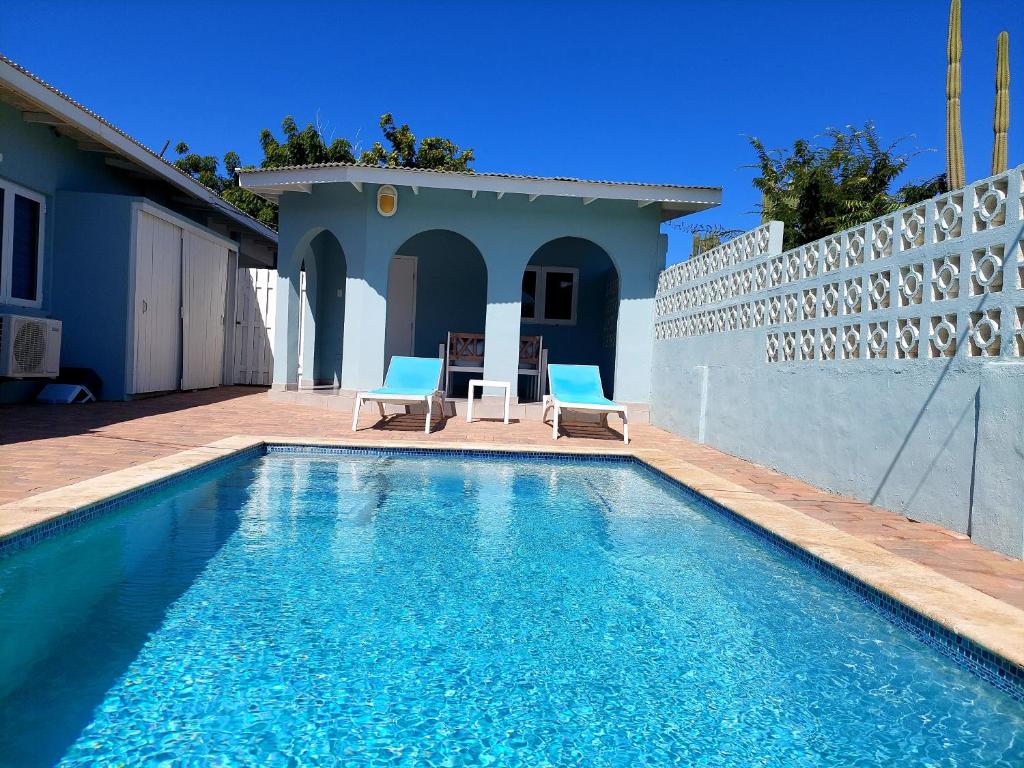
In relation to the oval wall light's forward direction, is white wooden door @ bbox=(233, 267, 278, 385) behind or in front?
behind

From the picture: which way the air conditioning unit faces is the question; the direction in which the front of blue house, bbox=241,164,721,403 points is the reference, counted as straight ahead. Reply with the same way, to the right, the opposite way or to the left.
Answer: to the left

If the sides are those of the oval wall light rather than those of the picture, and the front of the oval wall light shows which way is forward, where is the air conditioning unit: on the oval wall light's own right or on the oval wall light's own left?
on the oval wall light's own right

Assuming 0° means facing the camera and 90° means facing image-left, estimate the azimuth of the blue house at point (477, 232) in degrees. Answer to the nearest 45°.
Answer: approximately 0°

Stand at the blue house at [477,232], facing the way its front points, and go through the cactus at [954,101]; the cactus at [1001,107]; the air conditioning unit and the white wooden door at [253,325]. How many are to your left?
2

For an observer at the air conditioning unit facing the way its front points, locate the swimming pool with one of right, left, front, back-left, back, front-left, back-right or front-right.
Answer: front-right

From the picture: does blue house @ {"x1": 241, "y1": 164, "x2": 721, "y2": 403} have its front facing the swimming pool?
yes

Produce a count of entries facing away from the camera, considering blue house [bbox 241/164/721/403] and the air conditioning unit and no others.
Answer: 0

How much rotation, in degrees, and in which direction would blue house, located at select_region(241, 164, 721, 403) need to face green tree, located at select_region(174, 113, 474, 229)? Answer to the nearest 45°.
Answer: approximately 180°

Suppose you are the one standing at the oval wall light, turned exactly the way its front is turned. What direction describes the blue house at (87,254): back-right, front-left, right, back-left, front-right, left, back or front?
right

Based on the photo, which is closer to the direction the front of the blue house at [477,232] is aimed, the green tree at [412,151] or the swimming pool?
the swimming pool

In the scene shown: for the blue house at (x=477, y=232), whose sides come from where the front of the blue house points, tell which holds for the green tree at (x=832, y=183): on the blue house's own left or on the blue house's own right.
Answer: on the blue house's own left
